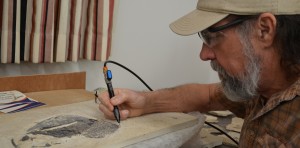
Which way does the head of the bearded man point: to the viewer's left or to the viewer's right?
to the viewer's left

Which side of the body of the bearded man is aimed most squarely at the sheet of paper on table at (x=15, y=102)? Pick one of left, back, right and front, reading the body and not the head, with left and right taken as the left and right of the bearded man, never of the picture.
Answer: front

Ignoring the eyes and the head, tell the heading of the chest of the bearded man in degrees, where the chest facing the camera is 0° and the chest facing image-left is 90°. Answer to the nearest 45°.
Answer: approximately 90°

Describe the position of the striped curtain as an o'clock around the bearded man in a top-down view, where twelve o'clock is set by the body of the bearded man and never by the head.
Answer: The striped curtain is roughly at 1 o'clock from the bearded man.
